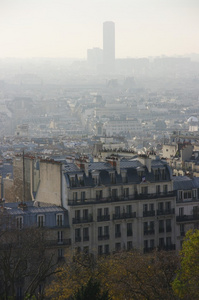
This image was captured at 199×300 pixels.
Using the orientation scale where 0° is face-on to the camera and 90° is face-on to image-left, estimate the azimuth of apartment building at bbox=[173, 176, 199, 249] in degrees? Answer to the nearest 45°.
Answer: approximately 0°

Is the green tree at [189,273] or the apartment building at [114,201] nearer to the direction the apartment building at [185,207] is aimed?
the green tree

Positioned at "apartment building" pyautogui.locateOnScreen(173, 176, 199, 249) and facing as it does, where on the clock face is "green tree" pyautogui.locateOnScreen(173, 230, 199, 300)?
The green tree is roughly at 12 o'clock from the apartment building.

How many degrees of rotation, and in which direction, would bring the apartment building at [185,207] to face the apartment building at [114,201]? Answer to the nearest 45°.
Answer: approximately 45° to its right
